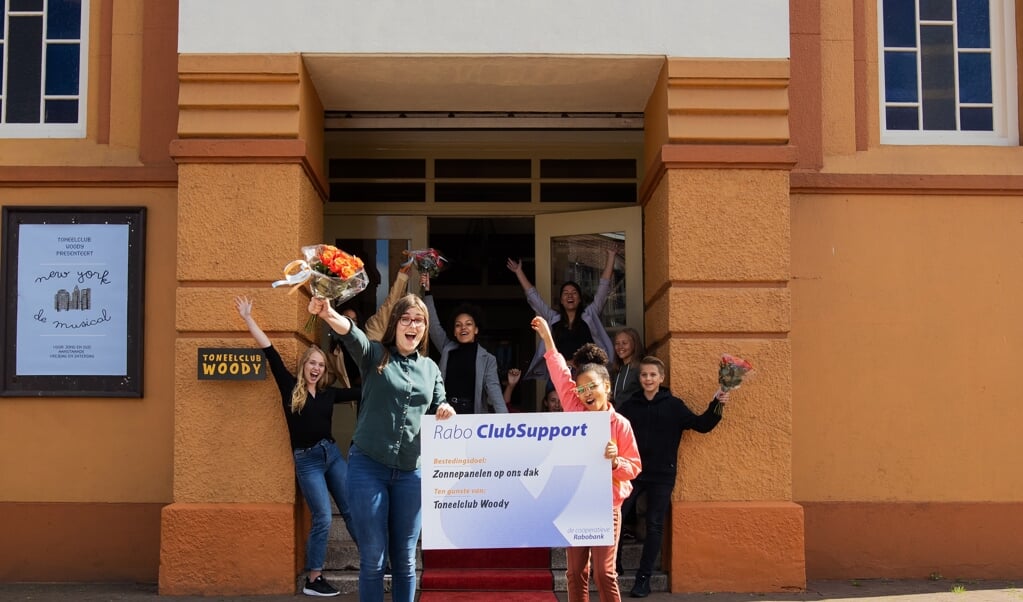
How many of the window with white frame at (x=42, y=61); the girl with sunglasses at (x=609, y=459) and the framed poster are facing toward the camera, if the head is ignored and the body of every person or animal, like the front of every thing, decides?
3

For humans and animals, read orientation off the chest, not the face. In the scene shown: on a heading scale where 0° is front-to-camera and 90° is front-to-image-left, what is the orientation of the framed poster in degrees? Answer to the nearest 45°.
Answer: approximately 0°

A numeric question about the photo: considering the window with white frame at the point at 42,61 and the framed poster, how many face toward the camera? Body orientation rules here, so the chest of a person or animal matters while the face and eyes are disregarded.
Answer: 2

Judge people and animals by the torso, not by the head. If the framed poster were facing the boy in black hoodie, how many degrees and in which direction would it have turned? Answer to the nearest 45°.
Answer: approximately 45° to its left

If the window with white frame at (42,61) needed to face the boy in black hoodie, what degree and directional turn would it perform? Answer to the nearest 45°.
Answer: approximately 45° to its left

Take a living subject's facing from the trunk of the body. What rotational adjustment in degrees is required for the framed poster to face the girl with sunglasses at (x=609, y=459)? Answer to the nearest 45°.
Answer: approximately 45° to its left

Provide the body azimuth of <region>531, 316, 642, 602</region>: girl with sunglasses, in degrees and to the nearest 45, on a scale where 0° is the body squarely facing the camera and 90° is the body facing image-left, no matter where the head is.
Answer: approximately 0°
